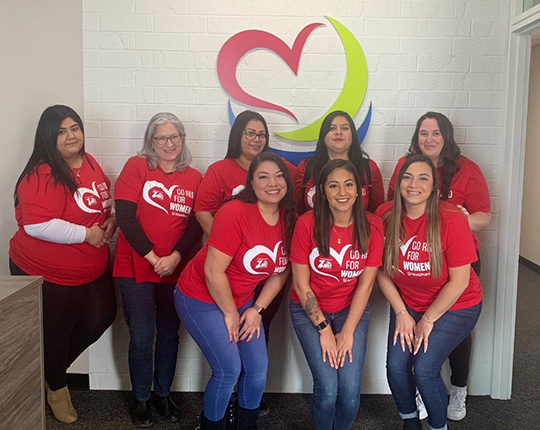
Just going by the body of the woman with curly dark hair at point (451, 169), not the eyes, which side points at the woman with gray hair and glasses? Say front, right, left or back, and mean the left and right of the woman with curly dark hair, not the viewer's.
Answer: right

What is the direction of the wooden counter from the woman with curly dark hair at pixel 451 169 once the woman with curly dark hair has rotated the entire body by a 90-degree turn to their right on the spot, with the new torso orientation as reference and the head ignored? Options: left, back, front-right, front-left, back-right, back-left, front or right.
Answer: front-left

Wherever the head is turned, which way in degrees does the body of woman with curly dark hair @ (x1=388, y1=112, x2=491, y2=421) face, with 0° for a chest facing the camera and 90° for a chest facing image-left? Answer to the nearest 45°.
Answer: approximately 0°
